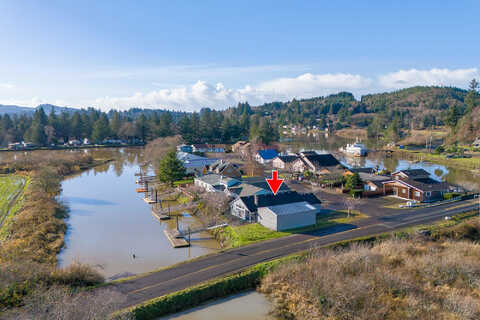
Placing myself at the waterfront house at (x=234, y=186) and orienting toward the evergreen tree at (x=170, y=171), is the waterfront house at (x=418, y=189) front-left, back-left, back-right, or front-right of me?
back-right

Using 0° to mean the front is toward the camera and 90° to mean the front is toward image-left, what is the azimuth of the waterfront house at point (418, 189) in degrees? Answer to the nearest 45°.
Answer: approximately 45°

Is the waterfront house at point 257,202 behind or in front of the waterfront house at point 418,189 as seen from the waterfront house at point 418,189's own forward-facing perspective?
in front

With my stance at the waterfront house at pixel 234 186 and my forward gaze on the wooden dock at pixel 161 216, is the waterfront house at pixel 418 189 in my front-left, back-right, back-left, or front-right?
back-left

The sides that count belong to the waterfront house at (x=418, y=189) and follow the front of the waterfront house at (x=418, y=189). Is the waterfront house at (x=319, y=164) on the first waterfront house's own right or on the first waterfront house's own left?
on the first waterfront house's own right

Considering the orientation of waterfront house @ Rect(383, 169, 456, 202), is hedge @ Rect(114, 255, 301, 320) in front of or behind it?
in front

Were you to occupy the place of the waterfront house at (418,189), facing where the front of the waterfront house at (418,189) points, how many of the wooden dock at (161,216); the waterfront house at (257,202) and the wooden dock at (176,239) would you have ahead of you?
3

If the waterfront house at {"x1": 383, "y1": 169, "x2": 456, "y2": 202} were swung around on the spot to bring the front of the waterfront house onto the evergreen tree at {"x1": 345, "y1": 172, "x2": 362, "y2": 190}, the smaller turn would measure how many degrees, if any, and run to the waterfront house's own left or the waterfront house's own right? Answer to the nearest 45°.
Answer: approximately 45° to the waterfront house's own right
